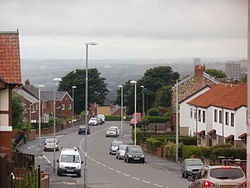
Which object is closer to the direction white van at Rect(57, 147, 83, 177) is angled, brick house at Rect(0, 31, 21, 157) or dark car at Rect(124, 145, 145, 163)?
the brick house

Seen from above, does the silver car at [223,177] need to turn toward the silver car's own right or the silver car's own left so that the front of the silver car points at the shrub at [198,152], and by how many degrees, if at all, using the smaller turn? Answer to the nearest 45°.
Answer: approximately 45° to the silver car's own right

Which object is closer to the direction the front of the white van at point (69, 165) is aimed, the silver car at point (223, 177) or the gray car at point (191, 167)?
the silver car

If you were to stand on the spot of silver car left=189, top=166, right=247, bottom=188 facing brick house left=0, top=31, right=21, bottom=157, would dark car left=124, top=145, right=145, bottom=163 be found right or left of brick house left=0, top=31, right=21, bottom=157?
right

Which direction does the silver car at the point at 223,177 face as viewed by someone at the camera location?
facing away from the viewer and to the left of the viewer

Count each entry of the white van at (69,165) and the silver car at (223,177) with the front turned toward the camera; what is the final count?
1

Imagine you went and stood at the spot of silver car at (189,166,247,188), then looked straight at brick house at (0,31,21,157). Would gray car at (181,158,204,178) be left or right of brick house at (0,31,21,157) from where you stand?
right

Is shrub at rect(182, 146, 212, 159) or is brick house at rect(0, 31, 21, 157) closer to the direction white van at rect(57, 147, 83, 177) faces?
the brick house

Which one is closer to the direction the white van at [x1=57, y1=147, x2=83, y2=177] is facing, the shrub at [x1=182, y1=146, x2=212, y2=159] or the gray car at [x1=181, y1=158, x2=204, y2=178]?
the gray car

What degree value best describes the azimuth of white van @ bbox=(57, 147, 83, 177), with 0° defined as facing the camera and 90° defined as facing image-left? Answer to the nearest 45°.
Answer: approximately 0°

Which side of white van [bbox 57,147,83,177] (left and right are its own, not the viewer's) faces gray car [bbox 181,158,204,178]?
left

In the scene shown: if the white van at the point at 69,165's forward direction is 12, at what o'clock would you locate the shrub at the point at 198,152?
The shrub is roughly at 8 o'clock from the white van.
